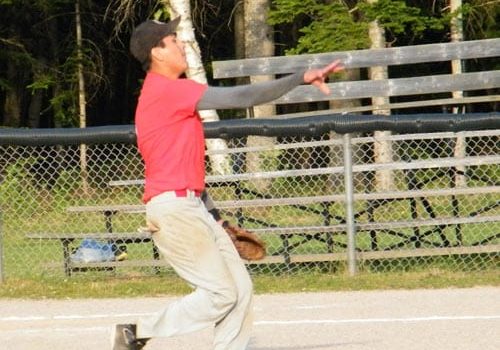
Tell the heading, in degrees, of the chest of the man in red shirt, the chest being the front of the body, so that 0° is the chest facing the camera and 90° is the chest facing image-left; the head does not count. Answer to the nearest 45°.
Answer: approximately 270°

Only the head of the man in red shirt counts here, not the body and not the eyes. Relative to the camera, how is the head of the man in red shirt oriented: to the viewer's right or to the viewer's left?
to the viewer's right

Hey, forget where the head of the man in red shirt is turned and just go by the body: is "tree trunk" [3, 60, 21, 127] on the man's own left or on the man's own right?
on the man's own left

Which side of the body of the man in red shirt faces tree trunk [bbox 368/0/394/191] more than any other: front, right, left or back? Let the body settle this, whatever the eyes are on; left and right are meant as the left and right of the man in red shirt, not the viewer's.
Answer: left

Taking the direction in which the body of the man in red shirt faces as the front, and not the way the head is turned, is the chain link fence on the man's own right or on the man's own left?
on the man's own left

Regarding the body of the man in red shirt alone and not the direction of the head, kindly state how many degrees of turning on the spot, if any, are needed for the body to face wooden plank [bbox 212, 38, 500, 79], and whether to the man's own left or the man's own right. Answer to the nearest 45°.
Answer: approximately 90° to the man's own left

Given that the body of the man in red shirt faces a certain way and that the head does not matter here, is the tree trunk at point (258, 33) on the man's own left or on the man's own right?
on the man's own left
